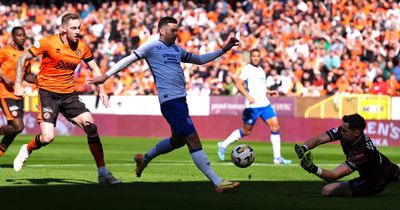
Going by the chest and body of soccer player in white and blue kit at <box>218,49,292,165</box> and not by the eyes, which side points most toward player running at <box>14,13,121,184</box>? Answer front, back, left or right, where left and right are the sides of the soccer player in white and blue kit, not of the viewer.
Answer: right

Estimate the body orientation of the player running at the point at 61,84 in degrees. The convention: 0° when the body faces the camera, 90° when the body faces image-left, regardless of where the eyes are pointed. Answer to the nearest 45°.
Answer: approximately 315°

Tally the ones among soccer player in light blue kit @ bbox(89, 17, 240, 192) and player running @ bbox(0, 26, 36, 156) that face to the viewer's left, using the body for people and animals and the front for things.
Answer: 0

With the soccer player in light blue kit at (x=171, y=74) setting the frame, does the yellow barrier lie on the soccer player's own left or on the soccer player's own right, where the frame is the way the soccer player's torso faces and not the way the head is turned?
on the soccer player's own left

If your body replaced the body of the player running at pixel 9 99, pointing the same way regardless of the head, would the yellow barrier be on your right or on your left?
on your left

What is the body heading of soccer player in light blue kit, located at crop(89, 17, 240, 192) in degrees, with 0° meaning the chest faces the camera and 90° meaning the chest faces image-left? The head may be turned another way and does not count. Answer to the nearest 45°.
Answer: approximately 315°

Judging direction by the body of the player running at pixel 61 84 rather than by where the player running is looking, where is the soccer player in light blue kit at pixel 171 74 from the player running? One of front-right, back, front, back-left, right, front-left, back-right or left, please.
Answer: front
